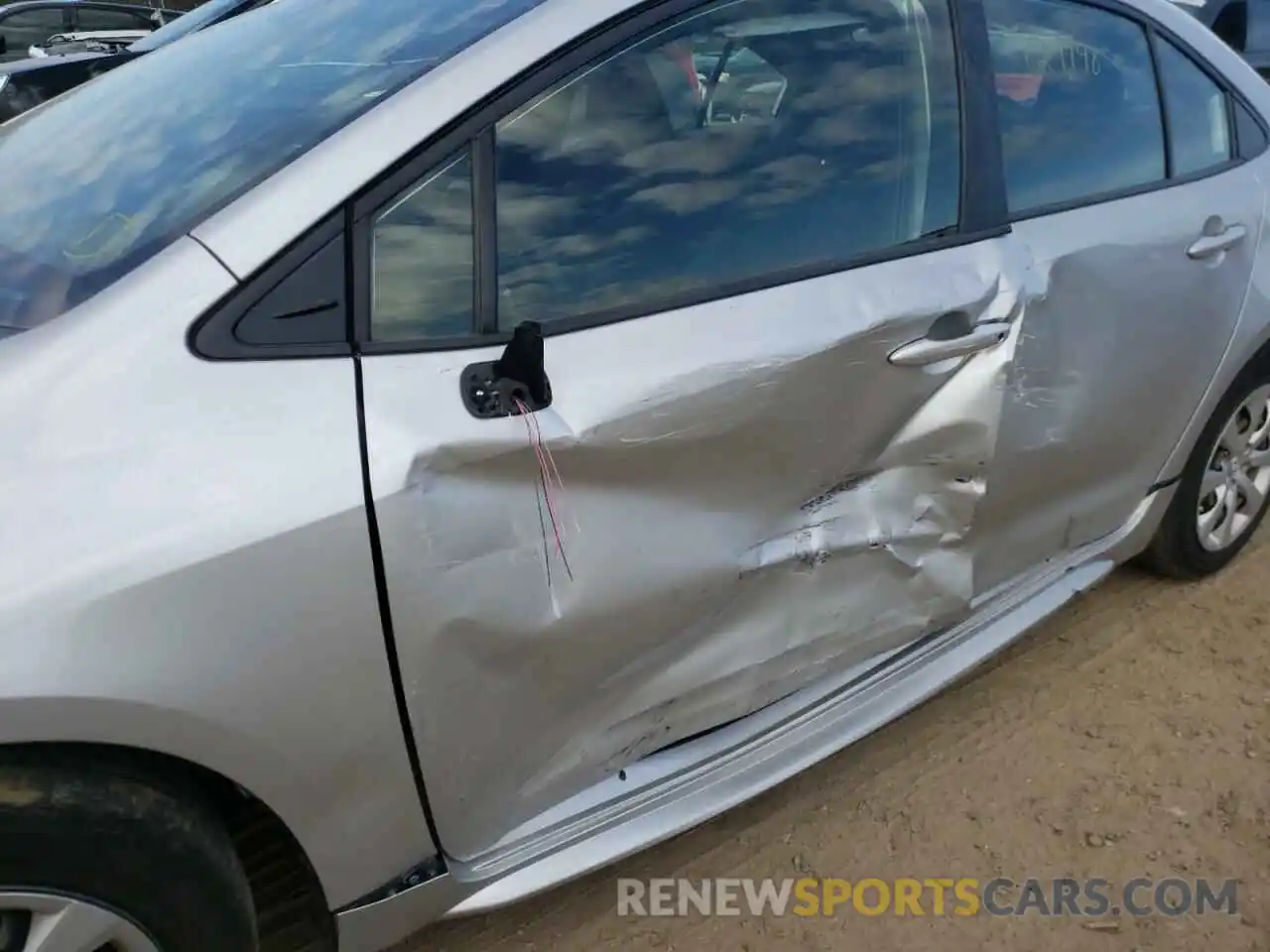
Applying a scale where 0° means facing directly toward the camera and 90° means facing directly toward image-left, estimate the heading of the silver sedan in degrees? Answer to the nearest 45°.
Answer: approximately 45°

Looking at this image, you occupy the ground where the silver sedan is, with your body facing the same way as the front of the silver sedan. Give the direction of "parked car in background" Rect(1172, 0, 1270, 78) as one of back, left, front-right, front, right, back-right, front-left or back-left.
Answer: back

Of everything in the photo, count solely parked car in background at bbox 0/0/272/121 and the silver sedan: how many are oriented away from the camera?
0

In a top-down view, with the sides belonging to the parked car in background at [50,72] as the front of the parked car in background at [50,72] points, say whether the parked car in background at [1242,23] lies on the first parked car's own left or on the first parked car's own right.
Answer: on the first parked car's own left

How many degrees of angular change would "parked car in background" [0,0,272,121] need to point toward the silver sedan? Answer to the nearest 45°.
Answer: approximately 45° to its left

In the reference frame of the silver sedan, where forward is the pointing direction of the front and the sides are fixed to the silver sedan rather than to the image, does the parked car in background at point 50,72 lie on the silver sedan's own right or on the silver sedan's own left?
on the silver sedan's own right
